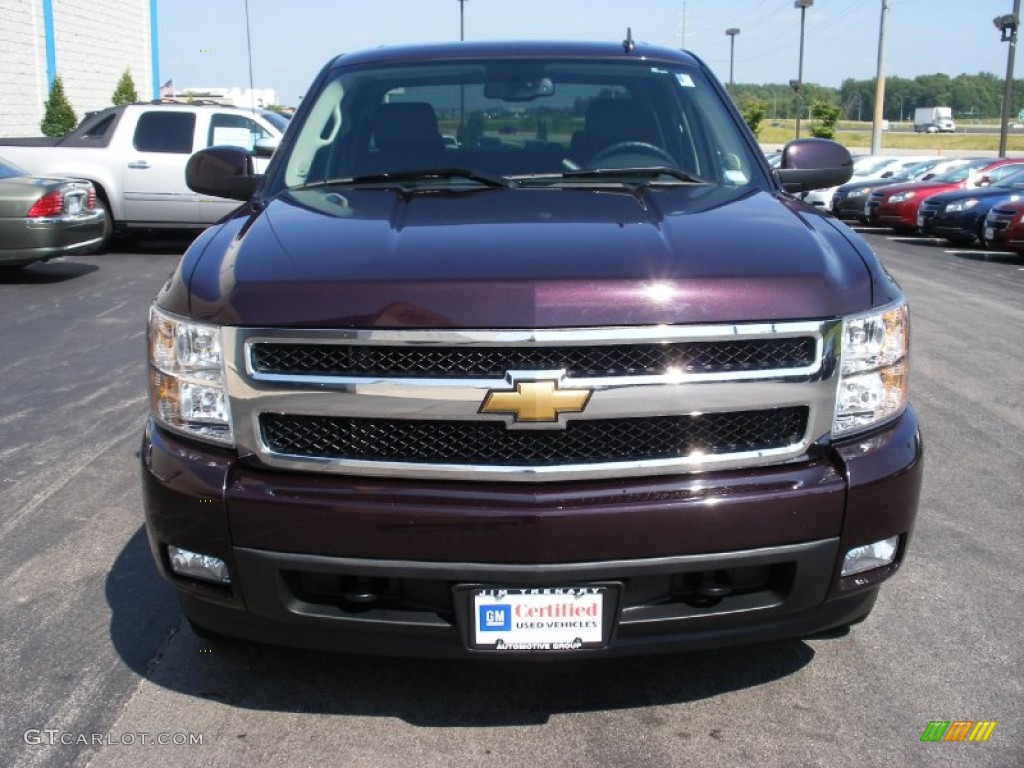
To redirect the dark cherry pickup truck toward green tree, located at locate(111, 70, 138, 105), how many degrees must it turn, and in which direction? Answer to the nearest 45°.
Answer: approximately 180°

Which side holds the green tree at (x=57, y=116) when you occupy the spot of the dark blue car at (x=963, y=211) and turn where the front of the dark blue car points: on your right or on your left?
on your right

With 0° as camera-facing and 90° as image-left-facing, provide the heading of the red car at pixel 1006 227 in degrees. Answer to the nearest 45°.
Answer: approximately 45°

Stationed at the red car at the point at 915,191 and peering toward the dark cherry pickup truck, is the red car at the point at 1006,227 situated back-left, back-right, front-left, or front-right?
front-left

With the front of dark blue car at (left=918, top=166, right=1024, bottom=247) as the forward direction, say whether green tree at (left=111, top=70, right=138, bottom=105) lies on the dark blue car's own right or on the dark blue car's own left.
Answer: on the dark blue car's own right

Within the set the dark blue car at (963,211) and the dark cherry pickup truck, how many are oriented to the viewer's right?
0

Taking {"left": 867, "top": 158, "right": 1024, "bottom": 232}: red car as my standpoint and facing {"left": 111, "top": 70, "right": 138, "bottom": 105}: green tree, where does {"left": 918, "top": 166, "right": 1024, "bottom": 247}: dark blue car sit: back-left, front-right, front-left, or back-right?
back-left

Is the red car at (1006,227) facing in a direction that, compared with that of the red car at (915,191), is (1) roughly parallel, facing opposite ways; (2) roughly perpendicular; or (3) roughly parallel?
roughly parallel

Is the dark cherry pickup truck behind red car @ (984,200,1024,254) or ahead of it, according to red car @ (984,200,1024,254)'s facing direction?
ahead

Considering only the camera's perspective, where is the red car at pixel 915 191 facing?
facing the viewer and to the left of the viewer

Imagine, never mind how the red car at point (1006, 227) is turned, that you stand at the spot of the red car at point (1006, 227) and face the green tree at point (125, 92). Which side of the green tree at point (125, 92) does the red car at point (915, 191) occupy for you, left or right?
right

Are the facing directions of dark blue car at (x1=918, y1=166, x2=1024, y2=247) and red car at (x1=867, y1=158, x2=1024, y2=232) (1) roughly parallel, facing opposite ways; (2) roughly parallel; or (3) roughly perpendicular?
roughly parallel

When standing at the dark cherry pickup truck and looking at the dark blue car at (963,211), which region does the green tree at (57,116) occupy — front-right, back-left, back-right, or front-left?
front-left

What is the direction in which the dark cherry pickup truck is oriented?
toward the camera

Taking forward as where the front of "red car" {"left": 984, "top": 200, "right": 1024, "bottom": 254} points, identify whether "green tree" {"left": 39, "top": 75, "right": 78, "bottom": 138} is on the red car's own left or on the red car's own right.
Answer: on the red car's own right

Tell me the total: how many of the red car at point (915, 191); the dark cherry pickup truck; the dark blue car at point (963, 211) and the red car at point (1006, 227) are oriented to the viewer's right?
0
